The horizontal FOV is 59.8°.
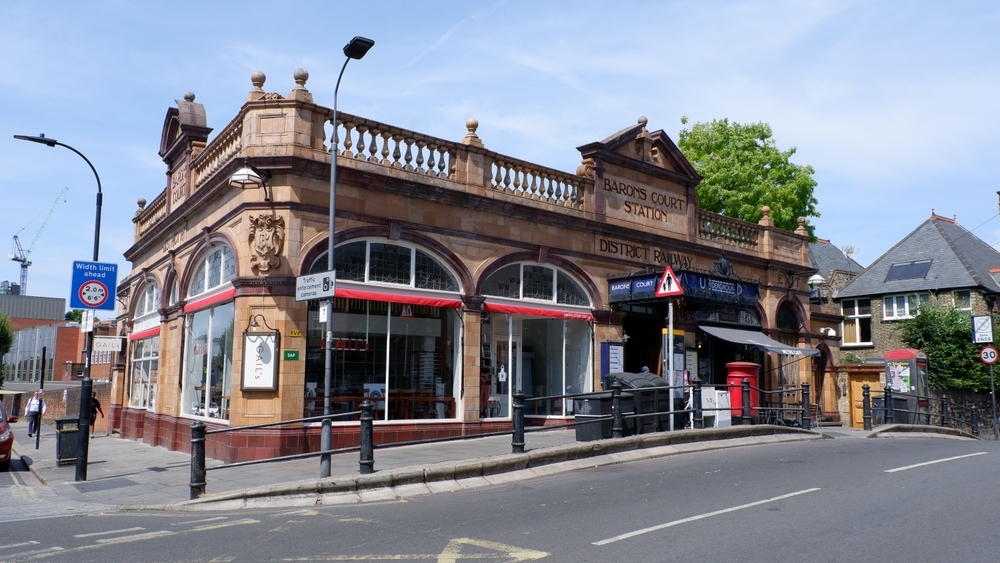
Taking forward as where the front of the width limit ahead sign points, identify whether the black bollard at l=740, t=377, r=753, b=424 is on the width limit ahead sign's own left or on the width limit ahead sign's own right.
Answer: on the width limit ahead sign's own left

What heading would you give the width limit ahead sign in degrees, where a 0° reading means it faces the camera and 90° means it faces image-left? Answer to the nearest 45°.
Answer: approximately 0°

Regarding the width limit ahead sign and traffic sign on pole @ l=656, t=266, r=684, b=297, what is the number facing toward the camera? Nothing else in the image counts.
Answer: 2

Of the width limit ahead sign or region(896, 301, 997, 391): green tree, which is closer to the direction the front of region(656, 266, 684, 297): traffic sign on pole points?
the width limit ahead sign

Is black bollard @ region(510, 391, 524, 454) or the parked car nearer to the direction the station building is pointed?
the black bollard

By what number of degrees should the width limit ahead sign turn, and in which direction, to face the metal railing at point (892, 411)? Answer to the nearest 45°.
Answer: approximately 90° to its left

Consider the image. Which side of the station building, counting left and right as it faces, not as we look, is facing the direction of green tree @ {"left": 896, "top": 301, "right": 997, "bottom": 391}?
left

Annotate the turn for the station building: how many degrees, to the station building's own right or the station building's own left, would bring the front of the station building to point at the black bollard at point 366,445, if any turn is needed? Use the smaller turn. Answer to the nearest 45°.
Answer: approximately 45° to the station building's own right

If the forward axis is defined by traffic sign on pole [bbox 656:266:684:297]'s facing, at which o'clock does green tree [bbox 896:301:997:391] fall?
The green tree is roughly at 7 o'clock from the traffic sign on pole.

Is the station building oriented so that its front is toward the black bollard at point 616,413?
yes

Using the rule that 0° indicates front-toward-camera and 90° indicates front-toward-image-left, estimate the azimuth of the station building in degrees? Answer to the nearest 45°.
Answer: approximately 315°
